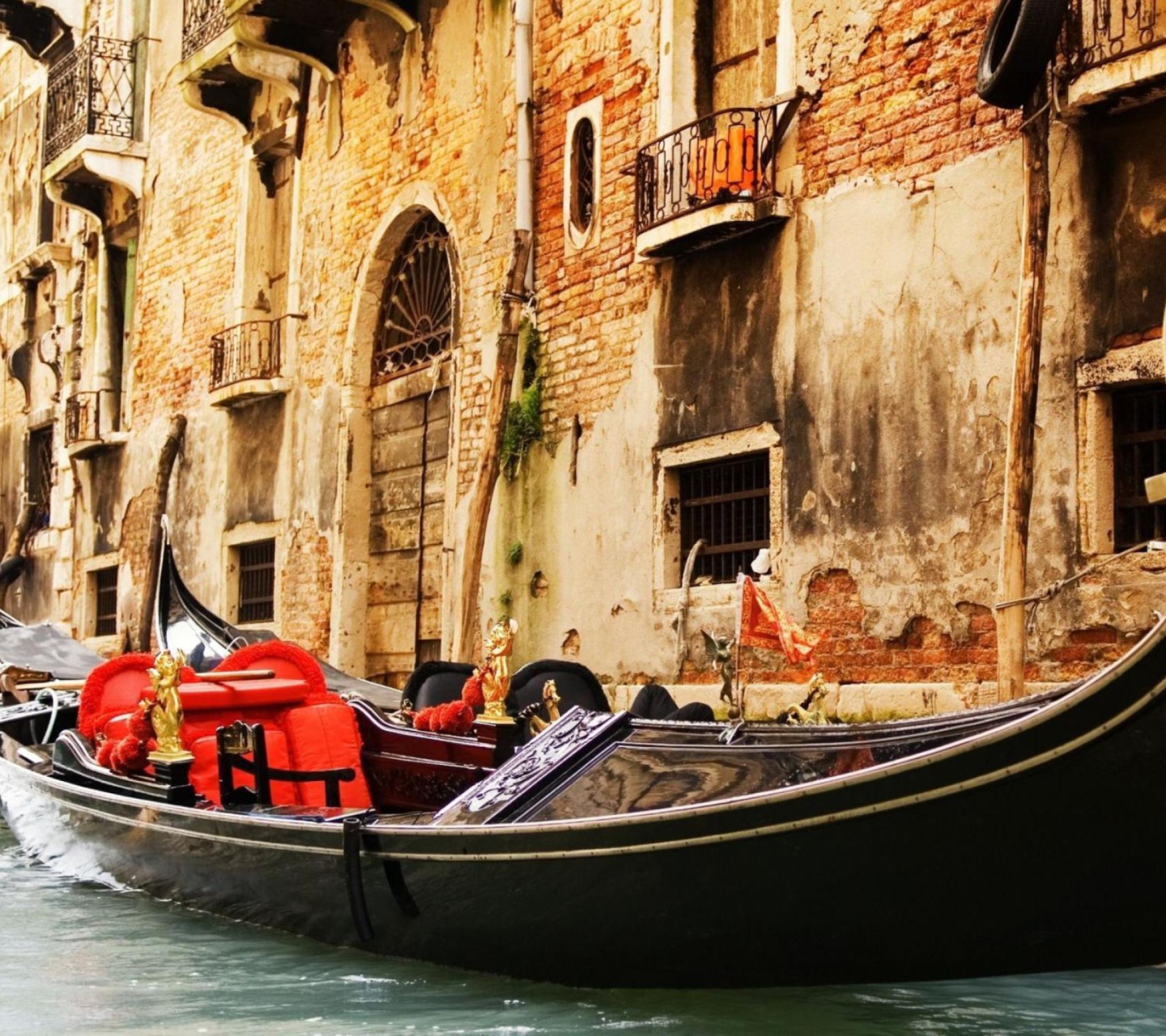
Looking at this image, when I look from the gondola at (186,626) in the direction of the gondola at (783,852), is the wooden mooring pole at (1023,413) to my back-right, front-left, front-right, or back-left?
front-left

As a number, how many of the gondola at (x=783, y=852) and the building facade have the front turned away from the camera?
0

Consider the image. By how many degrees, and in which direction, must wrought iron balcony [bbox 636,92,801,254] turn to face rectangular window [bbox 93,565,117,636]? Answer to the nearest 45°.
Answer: approximately 90° to its right

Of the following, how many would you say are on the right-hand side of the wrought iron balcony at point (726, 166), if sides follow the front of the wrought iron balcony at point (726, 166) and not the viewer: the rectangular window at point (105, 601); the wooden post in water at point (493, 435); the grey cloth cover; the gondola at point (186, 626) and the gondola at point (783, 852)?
4

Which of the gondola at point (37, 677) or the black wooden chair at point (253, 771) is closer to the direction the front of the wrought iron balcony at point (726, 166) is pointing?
the black wooden chair

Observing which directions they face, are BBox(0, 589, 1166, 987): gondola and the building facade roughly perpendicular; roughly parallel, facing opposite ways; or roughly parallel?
roughly perpendicular

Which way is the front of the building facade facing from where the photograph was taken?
facing the viewer and to the left of the viewer

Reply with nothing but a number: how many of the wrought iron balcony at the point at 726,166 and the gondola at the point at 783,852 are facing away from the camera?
0

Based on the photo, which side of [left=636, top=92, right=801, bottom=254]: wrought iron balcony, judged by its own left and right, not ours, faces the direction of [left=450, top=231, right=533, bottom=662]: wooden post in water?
right

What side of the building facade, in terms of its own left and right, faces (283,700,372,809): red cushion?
front

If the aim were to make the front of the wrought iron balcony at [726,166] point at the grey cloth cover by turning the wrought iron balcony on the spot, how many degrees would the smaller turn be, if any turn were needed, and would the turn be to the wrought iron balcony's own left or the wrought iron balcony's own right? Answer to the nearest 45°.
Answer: approximately 90° to the wrought iron balcony's own right

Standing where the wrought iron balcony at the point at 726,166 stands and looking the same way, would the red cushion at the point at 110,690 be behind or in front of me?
in front

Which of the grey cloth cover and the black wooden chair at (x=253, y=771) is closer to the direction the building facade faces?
the black wooden chair
